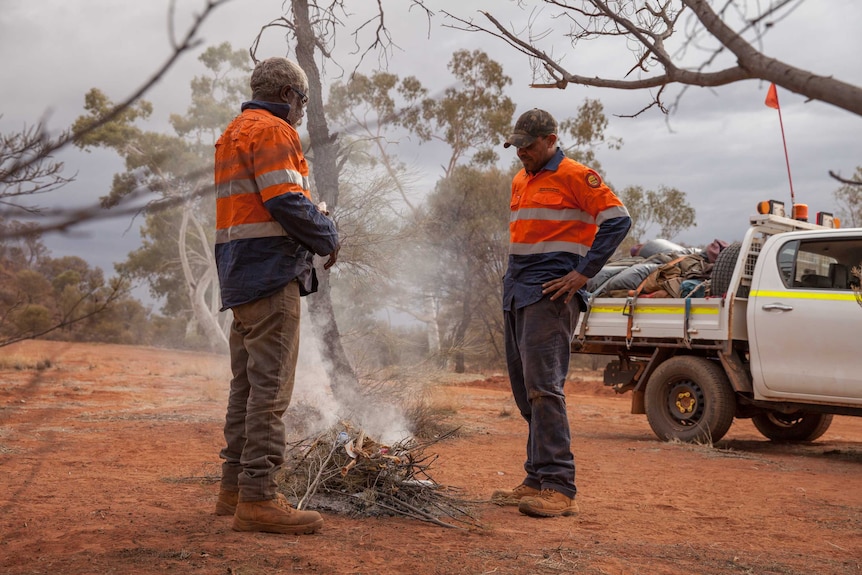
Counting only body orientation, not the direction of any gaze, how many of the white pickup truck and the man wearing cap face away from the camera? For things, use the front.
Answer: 0

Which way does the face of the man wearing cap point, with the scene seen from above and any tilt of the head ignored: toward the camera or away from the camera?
toward the camera

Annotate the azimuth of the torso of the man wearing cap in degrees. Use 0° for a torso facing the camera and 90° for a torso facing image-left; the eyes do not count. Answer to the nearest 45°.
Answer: approximately 45°

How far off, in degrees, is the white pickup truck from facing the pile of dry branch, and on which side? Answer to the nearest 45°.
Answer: approximately 90° to its right

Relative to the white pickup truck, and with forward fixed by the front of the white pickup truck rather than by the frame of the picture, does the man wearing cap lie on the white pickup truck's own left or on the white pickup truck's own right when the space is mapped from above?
on the white pickup truck's own right

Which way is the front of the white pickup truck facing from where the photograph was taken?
facing the viewer and to the right of the viewer
